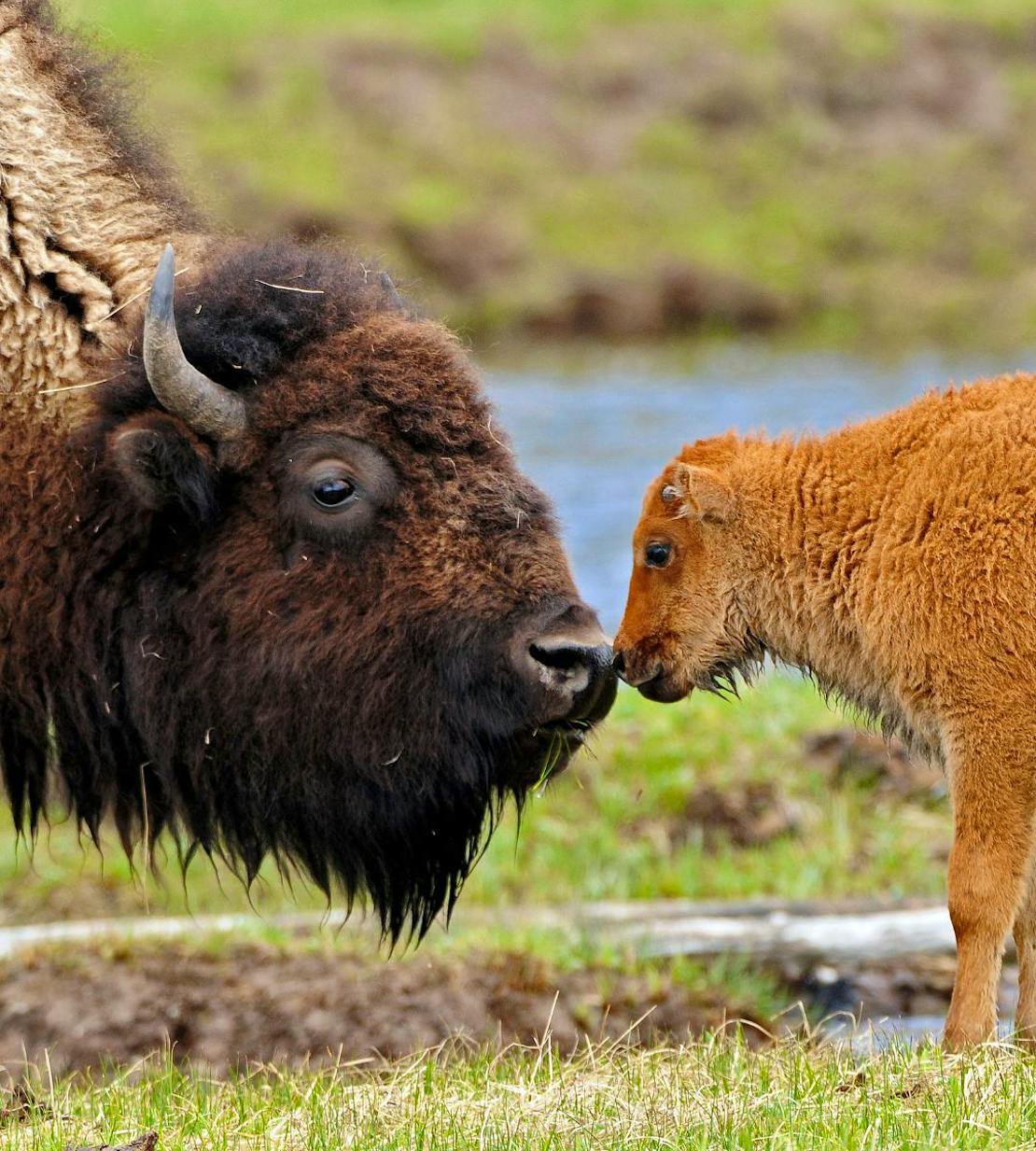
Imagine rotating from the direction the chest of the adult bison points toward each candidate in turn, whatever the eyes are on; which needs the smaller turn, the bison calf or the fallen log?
the bison calf

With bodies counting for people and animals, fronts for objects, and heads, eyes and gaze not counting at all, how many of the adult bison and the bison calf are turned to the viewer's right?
1

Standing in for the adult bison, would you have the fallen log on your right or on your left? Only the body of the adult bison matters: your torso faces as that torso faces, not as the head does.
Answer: on your left

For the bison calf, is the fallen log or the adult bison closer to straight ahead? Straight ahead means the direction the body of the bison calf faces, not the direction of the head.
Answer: the adult bison

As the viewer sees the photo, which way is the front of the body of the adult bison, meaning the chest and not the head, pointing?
to the viewer's right

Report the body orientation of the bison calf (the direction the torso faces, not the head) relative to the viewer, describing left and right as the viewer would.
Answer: facing to the left of the viewer

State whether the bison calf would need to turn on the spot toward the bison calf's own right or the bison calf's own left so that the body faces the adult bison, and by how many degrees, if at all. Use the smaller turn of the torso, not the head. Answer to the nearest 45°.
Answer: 0° — it already faces it

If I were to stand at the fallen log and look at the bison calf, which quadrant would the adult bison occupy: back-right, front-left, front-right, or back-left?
front-right

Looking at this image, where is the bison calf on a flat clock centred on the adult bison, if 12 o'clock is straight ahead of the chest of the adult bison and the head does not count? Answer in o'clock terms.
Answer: The bison calf is roughly at 12 o'clock from the adult bison.

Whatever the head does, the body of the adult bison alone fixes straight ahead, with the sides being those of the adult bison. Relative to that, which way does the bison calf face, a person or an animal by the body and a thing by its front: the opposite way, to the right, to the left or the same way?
the opposite way

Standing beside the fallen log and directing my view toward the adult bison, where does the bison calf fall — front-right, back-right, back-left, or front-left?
front-left
